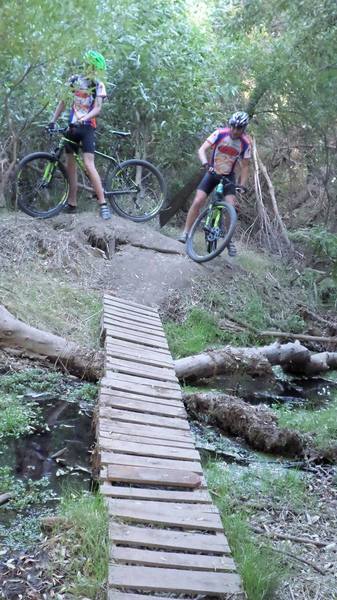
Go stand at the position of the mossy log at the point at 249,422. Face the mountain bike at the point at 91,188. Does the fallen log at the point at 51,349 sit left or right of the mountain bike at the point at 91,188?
left

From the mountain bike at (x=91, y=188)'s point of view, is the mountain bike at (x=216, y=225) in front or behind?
behind

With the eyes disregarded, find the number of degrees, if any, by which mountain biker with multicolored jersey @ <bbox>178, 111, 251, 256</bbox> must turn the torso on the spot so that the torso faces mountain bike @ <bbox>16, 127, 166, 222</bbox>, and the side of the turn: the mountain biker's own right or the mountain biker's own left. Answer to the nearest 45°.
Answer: approximately 90° to the mountain biker's own right

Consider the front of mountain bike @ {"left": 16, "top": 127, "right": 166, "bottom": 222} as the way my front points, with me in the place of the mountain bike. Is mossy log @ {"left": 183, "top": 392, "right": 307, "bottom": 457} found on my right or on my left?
on my left

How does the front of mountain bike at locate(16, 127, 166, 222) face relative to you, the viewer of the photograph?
facing to the left of the viewer

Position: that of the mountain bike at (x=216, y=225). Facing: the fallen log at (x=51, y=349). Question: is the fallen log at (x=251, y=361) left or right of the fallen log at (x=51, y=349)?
left

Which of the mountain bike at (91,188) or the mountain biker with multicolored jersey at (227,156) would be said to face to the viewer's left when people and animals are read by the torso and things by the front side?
the mountain bike

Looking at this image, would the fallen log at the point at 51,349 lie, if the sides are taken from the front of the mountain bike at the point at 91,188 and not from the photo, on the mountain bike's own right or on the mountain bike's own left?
on the mountain bike's own left
